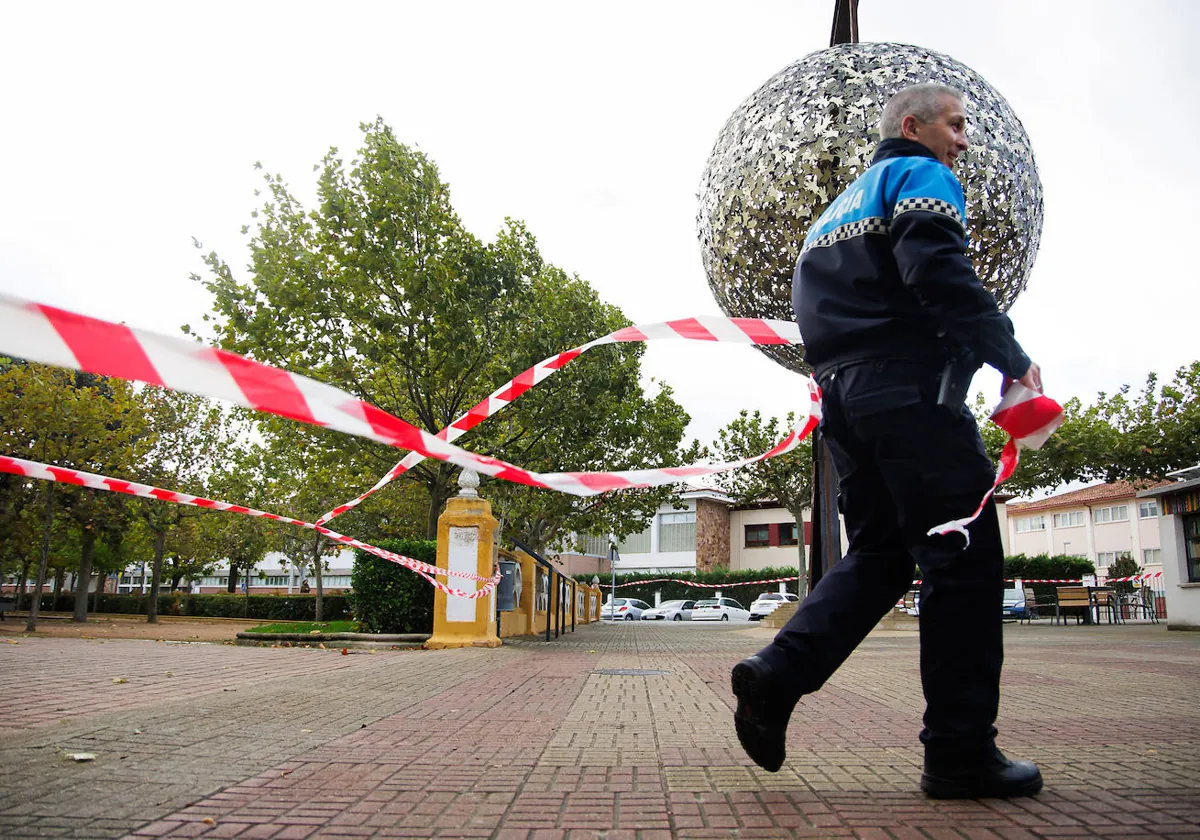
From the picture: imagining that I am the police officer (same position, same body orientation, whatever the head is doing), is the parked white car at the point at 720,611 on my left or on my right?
on my left

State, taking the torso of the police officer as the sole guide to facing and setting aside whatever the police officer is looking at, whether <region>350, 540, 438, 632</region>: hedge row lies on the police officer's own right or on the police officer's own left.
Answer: on the police officer's own left

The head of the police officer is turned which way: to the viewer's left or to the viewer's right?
to the viewer's right

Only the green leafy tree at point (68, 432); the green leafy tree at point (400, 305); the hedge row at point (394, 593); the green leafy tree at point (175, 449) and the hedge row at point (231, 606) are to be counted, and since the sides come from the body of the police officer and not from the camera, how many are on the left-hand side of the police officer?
5

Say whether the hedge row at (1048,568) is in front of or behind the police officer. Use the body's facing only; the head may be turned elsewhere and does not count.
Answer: in front

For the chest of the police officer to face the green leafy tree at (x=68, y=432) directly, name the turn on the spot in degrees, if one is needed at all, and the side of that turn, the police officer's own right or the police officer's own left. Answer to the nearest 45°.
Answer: approximately 90° to the police officer's own left

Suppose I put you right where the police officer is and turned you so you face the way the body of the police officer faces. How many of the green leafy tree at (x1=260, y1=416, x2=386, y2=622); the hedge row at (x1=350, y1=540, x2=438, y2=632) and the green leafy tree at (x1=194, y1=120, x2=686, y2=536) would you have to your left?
3

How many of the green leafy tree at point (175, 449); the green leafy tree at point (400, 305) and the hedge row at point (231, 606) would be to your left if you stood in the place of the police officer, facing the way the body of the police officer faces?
3

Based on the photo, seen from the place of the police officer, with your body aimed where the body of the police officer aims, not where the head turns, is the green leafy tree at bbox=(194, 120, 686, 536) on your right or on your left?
on your left

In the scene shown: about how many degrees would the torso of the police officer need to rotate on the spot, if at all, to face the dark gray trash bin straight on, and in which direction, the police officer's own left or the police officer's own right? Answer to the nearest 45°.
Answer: approximately 90° to the police officer's own left

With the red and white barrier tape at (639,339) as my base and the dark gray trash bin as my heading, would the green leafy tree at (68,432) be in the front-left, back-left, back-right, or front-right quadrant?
front-left

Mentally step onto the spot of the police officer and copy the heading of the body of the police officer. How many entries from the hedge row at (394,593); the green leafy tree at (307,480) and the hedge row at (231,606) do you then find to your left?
3

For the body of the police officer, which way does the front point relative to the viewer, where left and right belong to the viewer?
facing away from the viewer and to the right of the viewer

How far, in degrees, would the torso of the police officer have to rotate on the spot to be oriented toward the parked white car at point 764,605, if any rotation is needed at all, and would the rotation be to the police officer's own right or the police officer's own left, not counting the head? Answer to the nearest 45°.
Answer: approximately 45° to the police officer's own left

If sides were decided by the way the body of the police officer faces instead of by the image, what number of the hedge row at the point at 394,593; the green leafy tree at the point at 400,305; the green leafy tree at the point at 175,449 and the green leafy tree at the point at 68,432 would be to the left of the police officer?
4

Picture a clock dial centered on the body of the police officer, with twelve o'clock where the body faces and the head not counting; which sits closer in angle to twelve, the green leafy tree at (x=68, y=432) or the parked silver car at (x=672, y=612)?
the parked silver car

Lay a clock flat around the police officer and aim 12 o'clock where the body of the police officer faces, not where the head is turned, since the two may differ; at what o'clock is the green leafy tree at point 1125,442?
The green leafy tree is roughly at 11 o'clock from the police officer.

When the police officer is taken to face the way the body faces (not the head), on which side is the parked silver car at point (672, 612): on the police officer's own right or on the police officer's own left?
on the police officer's own left
